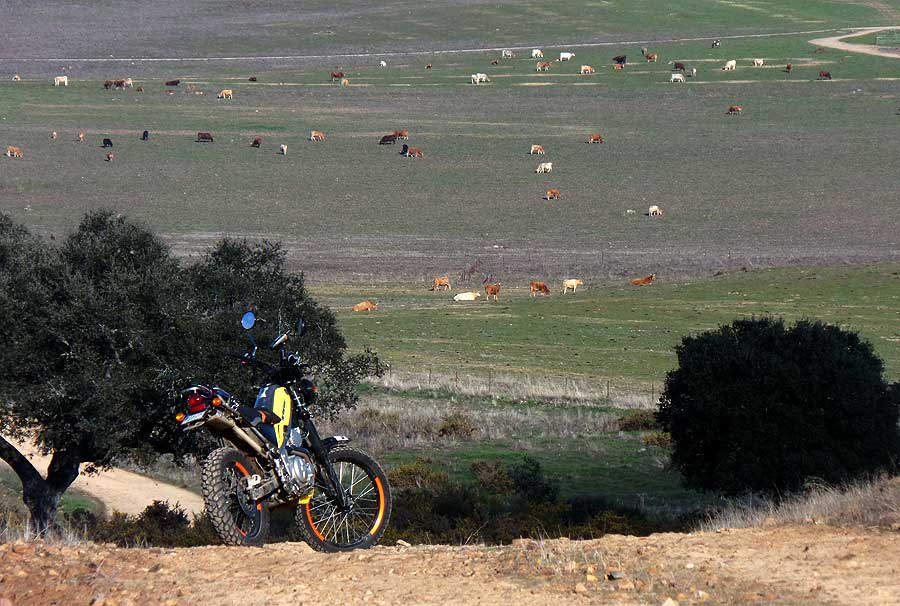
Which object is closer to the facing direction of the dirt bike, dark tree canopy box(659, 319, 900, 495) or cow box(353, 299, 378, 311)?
the dark tree canopy

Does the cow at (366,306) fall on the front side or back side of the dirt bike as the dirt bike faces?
on the front side

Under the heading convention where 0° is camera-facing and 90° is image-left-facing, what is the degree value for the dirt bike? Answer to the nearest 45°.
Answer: approximately 225°

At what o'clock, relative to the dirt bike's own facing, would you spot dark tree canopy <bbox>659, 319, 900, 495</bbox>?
The dark tree canopy is roughly at 12 o'clock from the dirt bike.
